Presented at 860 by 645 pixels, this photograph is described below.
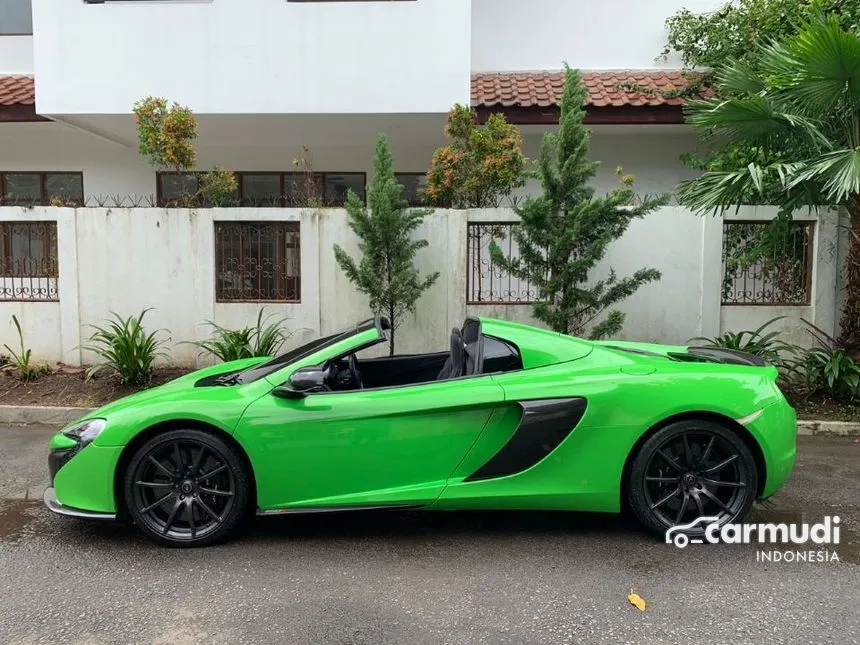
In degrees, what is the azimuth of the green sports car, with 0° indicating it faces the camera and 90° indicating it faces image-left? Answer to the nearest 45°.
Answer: approximately 90°

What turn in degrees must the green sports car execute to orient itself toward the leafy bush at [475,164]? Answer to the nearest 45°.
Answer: approximately 90° to its right

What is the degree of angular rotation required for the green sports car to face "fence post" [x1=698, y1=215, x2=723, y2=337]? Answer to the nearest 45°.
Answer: approximately 135° to its right

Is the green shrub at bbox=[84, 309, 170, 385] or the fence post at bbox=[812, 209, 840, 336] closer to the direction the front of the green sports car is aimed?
the green shrub

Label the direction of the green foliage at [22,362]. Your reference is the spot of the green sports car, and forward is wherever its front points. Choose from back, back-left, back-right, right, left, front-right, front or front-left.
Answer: front-right

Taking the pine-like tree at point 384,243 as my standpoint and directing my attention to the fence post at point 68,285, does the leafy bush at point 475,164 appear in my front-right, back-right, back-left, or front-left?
back-right

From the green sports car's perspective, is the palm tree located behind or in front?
behind

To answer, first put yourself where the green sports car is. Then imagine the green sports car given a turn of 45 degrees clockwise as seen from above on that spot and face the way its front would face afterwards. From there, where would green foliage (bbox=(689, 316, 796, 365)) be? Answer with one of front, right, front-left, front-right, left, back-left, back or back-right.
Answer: right

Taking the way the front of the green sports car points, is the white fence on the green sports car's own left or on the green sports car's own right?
on the green sports car's own right

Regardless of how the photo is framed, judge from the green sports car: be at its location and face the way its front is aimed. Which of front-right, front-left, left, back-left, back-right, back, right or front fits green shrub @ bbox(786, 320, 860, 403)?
back-right
